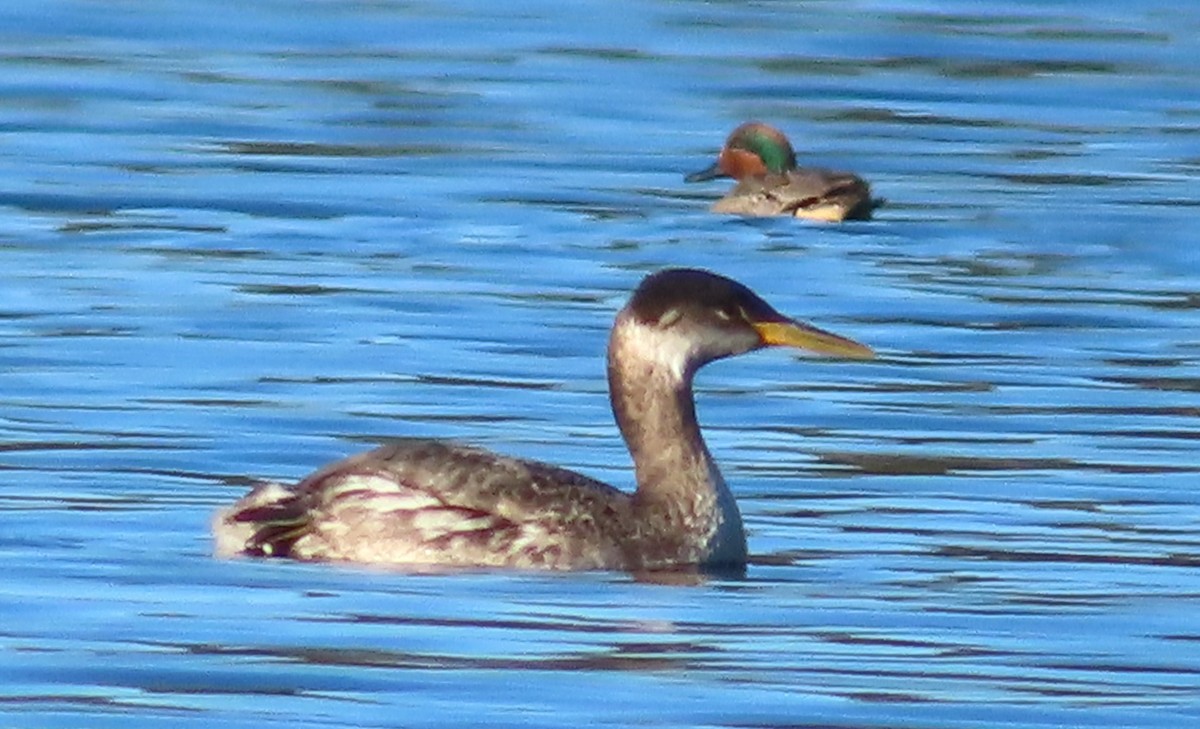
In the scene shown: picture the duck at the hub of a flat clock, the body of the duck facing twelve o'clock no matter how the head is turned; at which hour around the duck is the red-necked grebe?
The red-necked grebe is roughly at 9 o'clock from the duck.

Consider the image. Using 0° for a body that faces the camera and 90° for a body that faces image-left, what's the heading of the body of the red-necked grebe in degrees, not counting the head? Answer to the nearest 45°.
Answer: approximately 270°

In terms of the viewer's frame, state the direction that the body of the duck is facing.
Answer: to the viewer's left

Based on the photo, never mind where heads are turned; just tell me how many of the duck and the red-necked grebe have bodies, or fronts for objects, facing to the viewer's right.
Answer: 1

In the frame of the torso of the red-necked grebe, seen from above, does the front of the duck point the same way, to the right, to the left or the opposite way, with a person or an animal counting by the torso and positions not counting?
the opposite way

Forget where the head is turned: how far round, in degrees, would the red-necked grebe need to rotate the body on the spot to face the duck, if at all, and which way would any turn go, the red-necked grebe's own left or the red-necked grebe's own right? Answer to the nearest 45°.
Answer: approximately 90° to the red-necked grebe's own left
